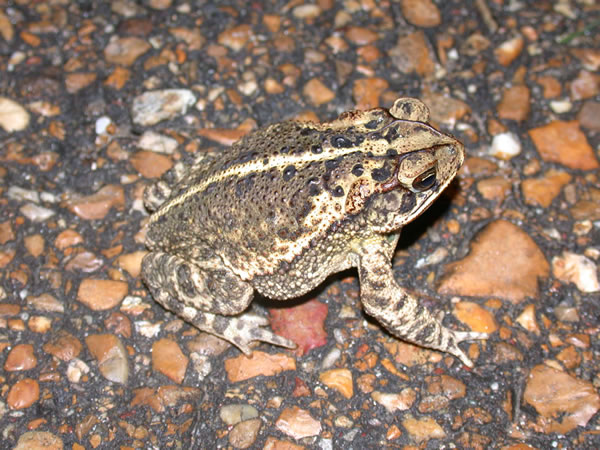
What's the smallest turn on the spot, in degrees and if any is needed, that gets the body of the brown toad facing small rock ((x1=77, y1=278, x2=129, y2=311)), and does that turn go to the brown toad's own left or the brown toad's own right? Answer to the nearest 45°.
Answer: approximately 180°

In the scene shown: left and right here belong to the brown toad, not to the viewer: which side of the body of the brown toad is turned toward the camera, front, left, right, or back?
right

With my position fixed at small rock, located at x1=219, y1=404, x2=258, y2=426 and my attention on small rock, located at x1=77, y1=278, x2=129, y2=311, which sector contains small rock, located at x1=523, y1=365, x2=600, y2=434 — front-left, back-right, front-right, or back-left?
back-right

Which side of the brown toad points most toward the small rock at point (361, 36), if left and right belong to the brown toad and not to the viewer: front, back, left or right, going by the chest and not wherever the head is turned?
left

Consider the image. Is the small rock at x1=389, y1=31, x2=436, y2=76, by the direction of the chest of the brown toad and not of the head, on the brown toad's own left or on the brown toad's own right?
on the brown toad's own left

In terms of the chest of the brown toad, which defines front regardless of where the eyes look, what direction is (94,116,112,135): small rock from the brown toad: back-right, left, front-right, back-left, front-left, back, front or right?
back-left

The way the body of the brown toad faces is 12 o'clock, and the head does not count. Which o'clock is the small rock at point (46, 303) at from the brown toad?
The small rock is roughly at 6 o'clock from the brown toad.

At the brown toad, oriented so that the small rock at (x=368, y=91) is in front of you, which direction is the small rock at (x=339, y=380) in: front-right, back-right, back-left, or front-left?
back-right
